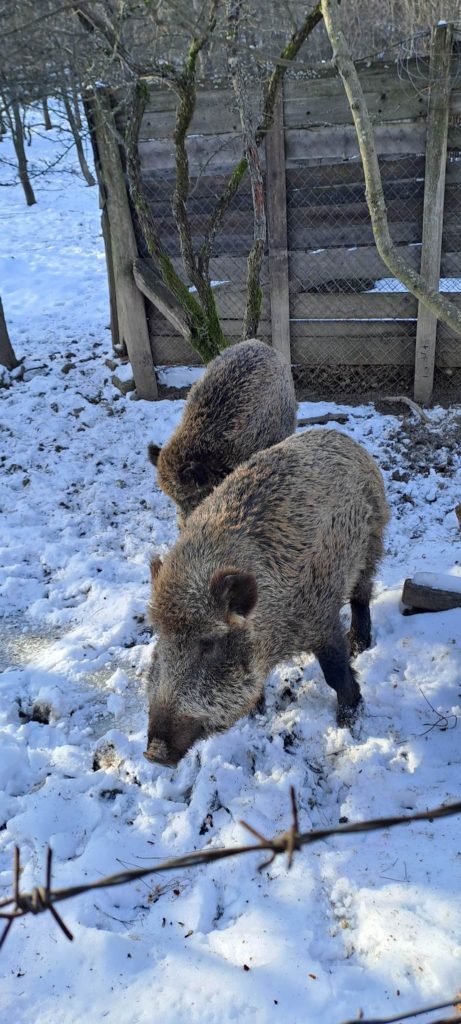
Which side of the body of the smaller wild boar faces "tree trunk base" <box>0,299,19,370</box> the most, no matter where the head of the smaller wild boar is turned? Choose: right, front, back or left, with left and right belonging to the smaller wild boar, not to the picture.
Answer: right

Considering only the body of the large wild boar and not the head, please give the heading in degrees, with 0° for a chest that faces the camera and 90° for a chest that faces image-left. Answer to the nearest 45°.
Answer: approximately 45°

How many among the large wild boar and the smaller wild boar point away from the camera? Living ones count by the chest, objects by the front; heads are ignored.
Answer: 0

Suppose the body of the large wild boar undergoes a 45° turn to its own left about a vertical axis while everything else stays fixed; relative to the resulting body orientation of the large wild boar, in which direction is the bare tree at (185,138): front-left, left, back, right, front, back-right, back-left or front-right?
back

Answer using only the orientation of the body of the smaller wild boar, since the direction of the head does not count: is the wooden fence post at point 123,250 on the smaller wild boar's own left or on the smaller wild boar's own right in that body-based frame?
on the smaller wild boar's own right

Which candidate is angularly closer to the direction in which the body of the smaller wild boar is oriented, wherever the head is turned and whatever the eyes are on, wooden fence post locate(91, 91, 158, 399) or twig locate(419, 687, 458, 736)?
the twig

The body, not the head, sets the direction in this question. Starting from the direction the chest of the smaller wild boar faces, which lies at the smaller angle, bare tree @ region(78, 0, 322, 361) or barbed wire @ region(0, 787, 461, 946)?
the barbed wire

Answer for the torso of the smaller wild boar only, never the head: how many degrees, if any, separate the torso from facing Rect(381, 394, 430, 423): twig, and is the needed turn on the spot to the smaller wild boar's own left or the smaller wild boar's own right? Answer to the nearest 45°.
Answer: approximately 180°

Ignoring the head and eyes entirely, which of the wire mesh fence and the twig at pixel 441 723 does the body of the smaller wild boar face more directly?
the twig
